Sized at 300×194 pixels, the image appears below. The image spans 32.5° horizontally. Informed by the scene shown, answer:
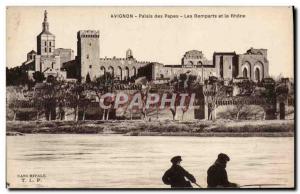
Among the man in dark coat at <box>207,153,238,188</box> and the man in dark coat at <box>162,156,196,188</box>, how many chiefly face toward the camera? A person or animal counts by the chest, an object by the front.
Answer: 0

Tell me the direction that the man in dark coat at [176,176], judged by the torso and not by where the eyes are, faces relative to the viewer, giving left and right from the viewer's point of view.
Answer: facing away from the viewer and to the right of the viewer
